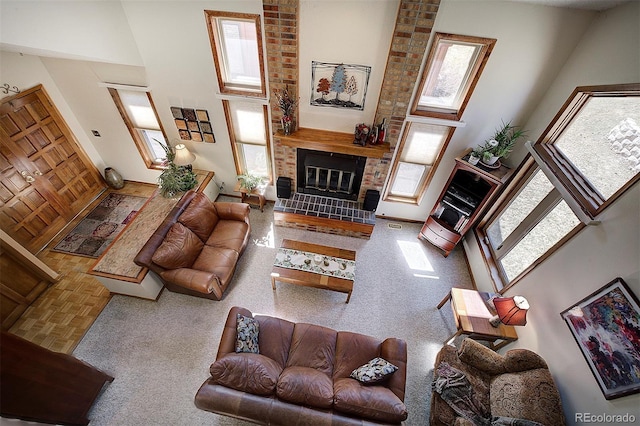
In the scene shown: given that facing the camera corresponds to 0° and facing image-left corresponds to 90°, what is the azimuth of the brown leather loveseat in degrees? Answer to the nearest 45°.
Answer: approximately 315°

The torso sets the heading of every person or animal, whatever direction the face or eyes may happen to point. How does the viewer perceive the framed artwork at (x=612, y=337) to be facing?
facing the viewer and to the left of the viewer

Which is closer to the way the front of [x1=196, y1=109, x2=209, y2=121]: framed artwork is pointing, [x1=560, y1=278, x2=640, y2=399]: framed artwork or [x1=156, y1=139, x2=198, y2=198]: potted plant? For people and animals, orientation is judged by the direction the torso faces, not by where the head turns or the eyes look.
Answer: the framed artwork

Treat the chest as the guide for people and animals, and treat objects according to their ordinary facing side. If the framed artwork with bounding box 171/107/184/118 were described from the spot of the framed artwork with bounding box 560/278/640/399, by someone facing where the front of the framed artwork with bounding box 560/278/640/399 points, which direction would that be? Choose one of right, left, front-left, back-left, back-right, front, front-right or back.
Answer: front

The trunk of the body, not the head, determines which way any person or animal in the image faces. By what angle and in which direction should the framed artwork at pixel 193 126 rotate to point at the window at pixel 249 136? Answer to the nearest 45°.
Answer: approximately 45° to its left

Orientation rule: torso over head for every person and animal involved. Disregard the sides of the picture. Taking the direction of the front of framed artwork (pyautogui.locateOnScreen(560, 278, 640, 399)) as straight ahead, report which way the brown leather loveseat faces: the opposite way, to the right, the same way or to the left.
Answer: the opposite way

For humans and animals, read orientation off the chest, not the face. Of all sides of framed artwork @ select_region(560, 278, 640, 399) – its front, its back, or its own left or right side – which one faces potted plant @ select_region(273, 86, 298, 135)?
front

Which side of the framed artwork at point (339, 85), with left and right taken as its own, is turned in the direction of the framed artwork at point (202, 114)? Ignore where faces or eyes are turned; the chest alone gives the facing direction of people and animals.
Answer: right

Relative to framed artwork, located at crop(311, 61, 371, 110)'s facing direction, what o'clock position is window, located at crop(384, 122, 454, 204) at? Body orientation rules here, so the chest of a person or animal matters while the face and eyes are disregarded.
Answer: The window is roughly at 8 o'clock from the framed artwork.
